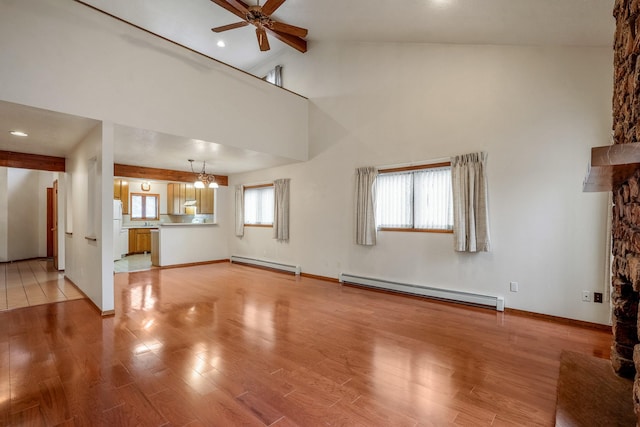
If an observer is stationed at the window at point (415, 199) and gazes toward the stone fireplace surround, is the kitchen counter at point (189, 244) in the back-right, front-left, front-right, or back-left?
back-right

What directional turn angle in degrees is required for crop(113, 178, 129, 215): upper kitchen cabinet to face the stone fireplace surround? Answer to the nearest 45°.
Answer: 0° — it already faces it

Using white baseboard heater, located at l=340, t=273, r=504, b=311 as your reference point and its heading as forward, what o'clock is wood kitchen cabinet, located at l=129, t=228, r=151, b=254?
The wood kitchen cabinet is roughly at 2 o'clock from the white baseboard heater.

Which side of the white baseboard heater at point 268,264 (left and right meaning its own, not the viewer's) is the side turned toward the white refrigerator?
right

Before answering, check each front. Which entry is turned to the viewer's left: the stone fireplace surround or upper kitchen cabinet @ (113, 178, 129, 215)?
the stone fireplace surround

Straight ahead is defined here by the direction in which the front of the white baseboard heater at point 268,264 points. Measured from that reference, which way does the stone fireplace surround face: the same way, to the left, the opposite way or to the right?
to the right

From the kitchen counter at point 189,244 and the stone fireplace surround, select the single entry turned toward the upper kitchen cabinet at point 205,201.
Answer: the stone fireplace surround

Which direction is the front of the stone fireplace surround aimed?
to the viewer's left
